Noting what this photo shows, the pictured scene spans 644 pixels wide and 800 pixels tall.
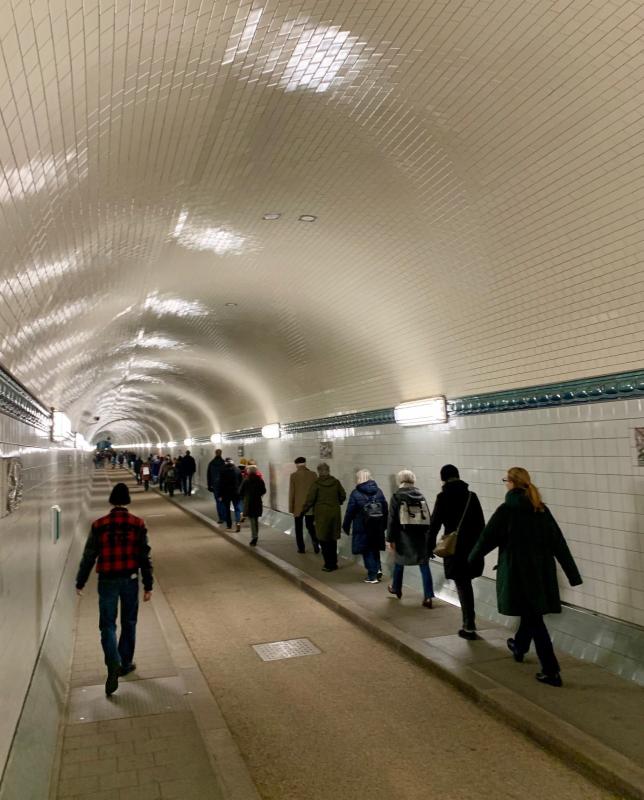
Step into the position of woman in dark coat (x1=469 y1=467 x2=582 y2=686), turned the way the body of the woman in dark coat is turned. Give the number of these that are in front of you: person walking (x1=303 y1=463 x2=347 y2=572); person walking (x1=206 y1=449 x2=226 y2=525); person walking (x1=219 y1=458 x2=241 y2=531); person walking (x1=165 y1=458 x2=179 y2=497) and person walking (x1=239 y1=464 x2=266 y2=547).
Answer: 5

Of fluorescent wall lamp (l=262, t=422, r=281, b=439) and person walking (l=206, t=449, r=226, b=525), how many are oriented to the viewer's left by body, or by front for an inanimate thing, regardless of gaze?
1

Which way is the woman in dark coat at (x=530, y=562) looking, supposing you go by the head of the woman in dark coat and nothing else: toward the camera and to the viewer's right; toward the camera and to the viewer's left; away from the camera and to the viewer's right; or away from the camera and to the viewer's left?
away from the camera and to the viewer's left

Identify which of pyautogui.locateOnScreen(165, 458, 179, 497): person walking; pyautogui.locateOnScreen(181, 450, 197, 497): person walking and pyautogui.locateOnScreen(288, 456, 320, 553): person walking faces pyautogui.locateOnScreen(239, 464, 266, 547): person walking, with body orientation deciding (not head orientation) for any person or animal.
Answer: pyautogui.locateOnScreen(288, 456, 320, 553): person walking

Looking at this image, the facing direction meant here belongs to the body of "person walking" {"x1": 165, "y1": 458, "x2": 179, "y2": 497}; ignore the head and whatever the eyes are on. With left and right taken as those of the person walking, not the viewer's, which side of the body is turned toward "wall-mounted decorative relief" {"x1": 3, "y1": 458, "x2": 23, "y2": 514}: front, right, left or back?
back

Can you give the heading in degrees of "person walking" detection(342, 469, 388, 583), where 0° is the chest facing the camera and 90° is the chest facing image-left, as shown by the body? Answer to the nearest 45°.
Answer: approximately 135°

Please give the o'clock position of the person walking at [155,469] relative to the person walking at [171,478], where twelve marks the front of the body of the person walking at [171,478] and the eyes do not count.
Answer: the person walking at [155,469] is roughly at 12 o'clock from the person walking at [171,478].

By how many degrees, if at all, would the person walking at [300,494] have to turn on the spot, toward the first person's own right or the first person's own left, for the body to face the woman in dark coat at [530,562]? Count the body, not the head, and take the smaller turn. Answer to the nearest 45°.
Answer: approximately 135° to the first person's own left

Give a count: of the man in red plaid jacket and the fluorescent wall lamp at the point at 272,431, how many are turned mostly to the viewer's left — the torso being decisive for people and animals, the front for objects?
1

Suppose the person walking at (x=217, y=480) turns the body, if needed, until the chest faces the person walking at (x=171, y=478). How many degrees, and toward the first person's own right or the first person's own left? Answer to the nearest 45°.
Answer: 0° — they already face them

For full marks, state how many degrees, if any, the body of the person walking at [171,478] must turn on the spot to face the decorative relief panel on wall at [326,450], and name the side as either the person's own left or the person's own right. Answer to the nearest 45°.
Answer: approximately 180°

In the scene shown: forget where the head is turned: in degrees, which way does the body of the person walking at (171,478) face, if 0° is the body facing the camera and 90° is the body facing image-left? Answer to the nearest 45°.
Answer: approximately 180°

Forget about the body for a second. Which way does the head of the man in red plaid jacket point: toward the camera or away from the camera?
away from the camera

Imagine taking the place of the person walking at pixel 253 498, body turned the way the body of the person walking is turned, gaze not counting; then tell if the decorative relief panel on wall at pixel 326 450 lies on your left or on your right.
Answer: on your right

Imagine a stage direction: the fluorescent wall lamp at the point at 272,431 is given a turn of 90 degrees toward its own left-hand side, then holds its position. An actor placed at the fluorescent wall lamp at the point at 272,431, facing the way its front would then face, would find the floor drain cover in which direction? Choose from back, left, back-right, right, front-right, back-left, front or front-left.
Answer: front

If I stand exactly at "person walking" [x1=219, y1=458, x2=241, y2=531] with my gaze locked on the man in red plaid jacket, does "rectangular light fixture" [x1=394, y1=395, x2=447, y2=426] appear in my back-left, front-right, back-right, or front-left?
front-left

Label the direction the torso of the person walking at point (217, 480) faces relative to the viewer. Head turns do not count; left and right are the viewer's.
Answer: facing away from the viewer

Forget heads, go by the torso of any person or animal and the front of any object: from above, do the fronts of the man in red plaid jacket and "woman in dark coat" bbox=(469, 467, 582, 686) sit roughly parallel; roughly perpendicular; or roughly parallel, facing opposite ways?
roughly parallel

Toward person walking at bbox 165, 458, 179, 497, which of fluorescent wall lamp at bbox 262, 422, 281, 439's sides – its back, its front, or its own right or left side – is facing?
right

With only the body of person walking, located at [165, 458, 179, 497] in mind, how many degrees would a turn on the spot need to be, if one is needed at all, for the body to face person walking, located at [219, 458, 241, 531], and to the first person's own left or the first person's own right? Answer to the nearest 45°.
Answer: approximately 180°

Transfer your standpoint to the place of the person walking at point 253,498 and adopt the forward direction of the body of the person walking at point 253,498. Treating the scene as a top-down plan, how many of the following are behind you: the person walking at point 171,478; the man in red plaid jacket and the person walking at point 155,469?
1
